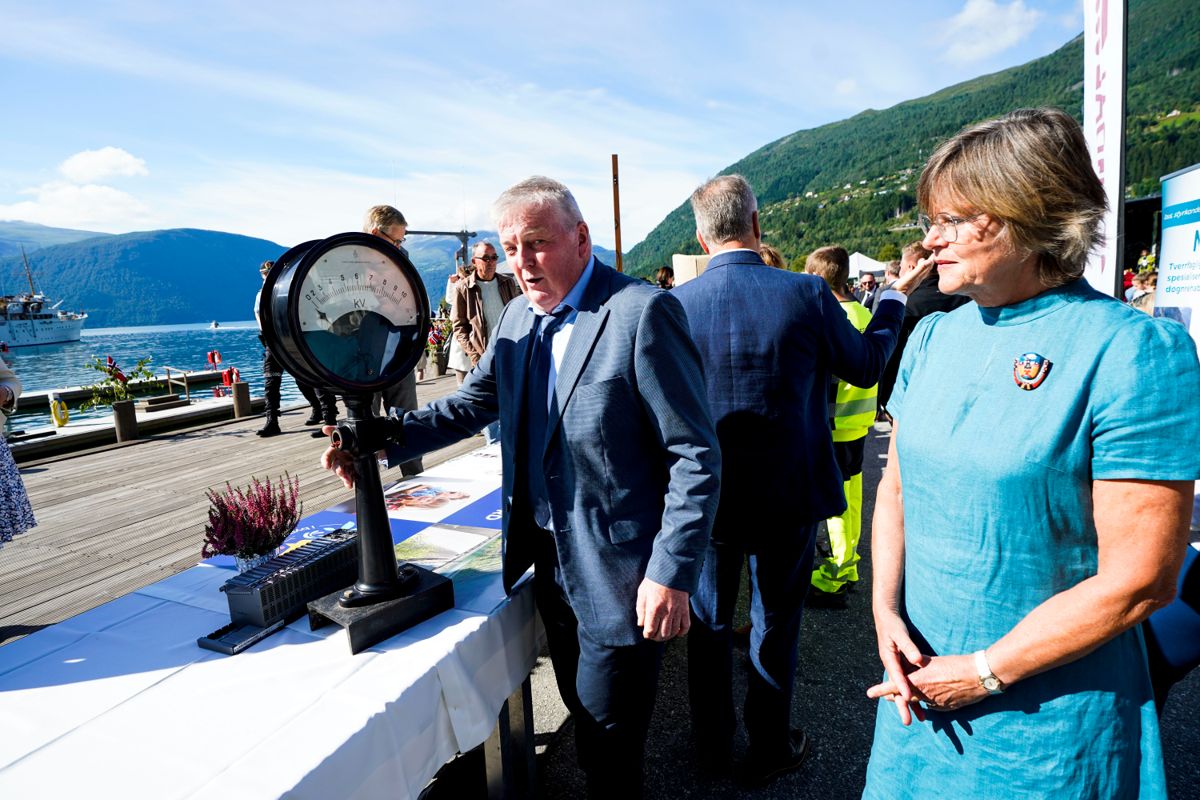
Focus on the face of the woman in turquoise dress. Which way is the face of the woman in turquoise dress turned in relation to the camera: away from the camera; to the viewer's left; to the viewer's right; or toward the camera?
to the viewer's left

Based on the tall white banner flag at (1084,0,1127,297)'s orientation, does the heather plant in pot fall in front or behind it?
in front

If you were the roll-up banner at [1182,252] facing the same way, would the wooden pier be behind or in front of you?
in front

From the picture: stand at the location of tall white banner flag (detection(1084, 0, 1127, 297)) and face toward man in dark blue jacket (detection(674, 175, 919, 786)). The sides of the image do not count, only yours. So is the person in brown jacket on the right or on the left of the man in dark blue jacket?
right

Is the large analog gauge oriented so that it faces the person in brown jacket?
no

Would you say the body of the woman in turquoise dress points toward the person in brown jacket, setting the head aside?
no

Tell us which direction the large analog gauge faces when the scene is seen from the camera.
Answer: facing the viewer and to the right of the viewer

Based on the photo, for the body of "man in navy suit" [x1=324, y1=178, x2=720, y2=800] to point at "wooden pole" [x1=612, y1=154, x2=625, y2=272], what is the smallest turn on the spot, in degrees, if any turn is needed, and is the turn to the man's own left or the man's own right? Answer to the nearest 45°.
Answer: approximately 135° to the man's own right

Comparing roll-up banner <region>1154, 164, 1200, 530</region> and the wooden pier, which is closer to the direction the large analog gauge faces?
the roll-up banner

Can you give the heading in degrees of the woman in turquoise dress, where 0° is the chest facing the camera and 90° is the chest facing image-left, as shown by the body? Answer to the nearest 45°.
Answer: approximately 45°

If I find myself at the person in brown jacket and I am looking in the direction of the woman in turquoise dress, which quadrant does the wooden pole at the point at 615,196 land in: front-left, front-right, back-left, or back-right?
back-left

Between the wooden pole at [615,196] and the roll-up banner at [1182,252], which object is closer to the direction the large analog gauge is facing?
the roll-up banner

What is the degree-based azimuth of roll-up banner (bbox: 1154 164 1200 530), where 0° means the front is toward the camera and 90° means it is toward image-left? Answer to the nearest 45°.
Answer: approximately 45°

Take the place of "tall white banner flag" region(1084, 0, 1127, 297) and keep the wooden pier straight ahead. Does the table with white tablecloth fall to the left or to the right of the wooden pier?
left
